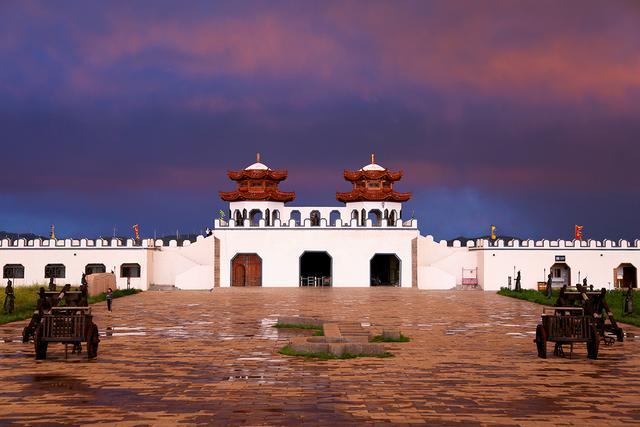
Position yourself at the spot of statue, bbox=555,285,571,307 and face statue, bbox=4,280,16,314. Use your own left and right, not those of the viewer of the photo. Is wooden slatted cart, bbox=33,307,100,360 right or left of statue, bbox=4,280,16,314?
left

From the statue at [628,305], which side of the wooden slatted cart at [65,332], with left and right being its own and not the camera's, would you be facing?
right

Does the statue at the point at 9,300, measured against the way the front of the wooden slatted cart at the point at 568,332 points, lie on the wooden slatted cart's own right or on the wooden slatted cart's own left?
on the wooden slatted cart's own right

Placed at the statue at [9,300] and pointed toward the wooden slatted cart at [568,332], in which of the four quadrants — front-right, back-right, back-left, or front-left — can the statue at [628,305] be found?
front-left
